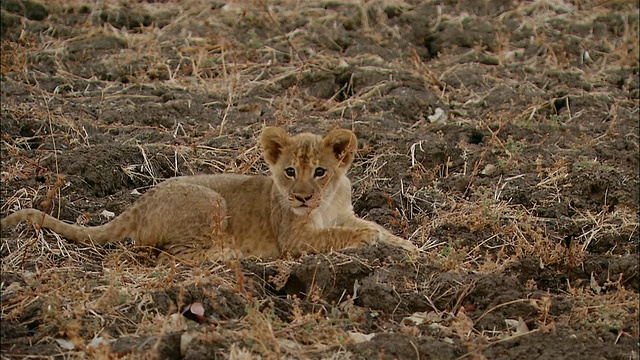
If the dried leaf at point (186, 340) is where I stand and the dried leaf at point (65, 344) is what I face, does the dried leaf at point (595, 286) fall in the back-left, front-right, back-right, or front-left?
back-right

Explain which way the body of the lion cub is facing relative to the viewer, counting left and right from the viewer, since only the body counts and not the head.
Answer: facing to the right of the viewer

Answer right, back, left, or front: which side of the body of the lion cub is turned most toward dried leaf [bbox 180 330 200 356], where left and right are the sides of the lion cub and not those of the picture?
right

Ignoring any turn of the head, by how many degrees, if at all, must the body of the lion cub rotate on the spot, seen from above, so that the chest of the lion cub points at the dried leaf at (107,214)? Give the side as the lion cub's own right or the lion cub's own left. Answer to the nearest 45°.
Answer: approximately 135° to the lion cub's own left

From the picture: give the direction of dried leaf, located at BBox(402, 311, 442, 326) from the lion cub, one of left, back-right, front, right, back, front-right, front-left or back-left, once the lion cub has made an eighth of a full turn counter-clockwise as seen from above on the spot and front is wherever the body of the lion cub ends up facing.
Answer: right

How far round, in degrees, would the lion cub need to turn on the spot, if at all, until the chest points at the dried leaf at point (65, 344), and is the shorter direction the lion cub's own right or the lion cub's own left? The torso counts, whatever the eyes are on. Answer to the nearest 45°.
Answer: approximately 135° to the lion cub's own right

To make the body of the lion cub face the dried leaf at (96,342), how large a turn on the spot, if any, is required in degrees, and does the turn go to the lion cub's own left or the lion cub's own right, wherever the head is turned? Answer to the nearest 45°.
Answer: approximately 135° to the lion cub's own right
